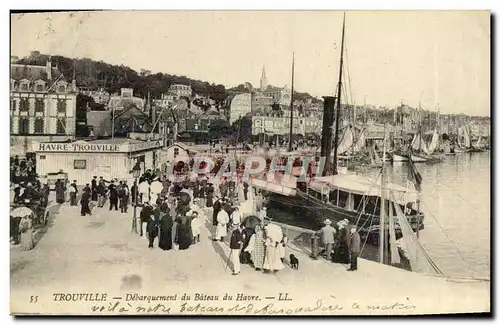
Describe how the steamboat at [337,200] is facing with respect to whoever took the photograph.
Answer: facing away from the viewer and to the left of the viewer

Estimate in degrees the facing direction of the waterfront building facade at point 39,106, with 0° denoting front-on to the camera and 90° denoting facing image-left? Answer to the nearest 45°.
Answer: approximately 0°

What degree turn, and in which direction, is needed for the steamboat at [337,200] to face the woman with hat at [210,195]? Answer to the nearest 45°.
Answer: approximately 45° to its left

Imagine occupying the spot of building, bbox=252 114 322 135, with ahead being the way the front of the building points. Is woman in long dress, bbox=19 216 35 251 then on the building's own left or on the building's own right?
on the building's own right

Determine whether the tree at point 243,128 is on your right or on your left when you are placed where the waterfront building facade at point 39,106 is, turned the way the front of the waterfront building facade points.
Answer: on your left

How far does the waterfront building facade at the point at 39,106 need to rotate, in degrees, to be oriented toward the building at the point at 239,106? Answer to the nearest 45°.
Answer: approximately 90° to its left
